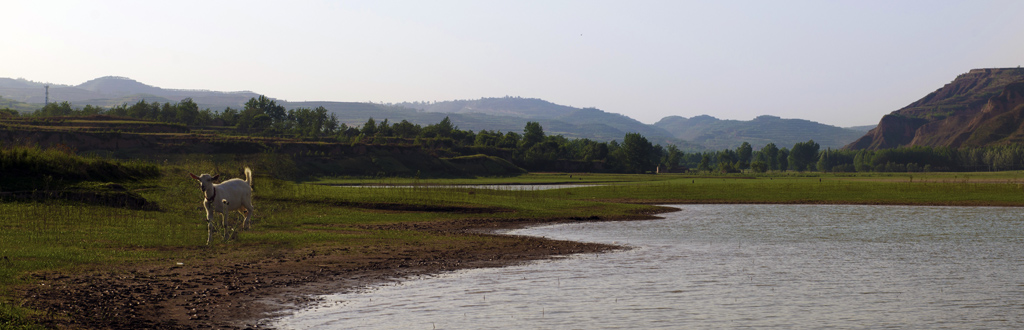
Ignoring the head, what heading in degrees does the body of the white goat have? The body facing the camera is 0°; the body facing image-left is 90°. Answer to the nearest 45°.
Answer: approximately 45°
